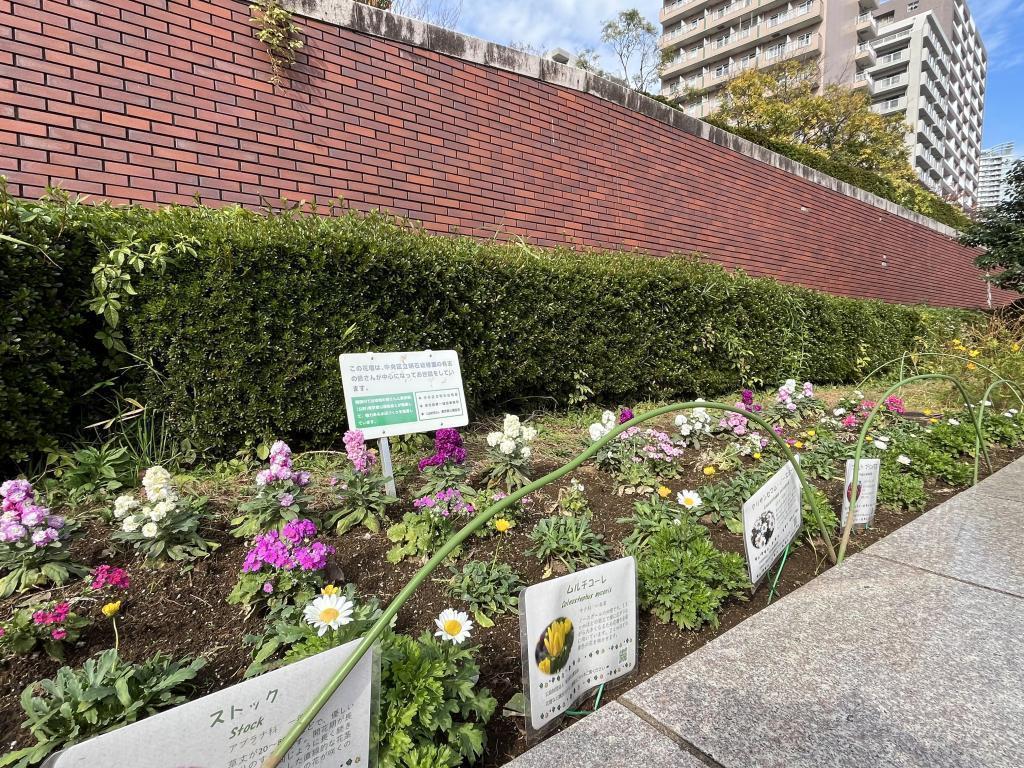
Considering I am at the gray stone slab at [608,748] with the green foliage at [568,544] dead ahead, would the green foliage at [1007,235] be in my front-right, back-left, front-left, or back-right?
front-right

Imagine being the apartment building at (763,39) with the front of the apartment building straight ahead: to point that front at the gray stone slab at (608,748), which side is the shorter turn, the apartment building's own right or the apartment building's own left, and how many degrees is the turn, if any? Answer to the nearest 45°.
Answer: approximately 45° to the apartment building's own left

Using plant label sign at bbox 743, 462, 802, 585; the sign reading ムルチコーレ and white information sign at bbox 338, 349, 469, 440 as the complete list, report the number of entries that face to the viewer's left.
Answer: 0

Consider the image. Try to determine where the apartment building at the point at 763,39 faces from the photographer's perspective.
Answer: facing the viewer and to the left of the viewer

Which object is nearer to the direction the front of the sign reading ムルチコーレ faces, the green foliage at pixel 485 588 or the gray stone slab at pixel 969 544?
the gray stone slab

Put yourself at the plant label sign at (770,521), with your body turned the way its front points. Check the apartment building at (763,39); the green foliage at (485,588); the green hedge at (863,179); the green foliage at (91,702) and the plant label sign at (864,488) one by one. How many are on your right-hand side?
2

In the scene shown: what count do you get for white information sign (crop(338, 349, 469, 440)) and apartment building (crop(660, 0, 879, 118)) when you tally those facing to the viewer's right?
0

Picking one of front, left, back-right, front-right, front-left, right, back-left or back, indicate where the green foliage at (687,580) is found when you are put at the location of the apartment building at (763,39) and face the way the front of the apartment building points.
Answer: front-left

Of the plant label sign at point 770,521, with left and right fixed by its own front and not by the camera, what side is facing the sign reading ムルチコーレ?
right

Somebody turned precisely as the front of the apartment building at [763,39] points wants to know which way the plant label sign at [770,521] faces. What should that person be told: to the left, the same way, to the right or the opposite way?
to the left

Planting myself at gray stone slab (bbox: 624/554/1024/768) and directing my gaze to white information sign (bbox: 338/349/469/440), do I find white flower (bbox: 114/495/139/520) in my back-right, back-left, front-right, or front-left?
front-left

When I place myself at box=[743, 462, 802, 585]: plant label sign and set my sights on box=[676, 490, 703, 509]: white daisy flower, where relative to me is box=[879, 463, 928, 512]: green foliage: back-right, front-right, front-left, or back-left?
front-right

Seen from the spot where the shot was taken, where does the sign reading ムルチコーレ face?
facing the viewer and to the right of the viewer

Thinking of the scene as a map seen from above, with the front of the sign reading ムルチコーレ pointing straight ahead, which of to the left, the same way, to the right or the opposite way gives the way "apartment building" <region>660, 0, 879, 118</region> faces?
to the right

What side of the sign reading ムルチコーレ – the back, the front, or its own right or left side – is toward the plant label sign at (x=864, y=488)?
left

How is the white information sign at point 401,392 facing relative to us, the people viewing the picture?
facing the viewer

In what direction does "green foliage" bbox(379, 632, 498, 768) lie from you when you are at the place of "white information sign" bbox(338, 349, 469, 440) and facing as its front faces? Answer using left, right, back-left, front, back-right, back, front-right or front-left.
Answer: front
